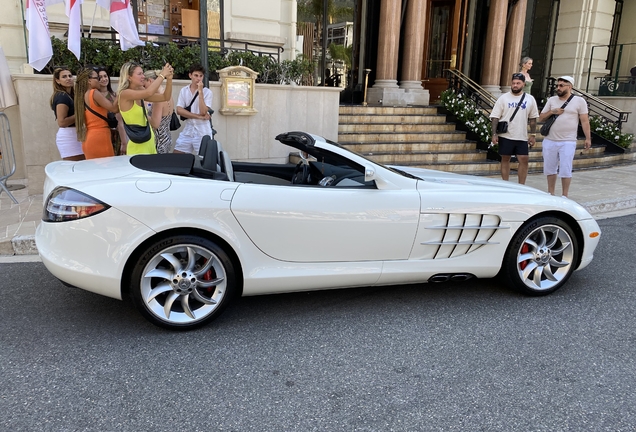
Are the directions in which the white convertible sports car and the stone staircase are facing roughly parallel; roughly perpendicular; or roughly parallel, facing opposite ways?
roughly perpendicular

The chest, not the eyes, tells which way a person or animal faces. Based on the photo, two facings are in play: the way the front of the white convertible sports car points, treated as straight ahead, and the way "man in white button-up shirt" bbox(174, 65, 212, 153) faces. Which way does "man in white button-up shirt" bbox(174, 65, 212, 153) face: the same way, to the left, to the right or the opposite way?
to the right

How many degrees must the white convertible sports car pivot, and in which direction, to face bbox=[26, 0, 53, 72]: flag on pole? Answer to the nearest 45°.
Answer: approximately 135° to its left

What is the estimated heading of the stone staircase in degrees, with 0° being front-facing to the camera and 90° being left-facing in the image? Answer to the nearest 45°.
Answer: approximately 0°

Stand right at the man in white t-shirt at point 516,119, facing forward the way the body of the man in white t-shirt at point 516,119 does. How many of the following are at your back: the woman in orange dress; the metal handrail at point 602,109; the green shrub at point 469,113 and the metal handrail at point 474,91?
3

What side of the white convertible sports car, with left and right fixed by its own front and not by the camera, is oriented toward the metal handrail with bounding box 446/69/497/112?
left

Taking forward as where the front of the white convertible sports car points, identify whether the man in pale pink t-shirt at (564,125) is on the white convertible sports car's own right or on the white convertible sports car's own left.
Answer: on the white convertible sports car's own left

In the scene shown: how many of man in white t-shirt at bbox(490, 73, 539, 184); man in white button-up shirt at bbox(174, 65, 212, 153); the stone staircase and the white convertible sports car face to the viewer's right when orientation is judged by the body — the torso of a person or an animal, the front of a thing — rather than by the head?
1

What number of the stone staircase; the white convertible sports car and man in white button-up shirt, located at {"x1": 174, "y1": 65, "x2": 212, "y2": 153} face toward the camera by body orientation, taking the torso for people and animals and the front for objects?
2

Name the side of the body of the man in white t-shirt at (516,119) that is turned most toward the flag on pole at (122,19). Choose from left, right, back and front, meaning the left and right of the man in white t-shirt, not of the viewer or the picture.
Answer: right

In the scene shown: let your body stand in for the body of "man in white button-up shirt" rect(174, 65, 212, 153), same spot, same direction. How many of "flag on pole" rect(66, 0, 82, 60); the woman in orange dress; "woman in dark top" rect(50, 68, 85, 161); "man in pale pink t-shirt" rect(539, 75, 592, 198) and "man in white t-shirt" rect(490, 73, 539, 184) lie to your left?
2

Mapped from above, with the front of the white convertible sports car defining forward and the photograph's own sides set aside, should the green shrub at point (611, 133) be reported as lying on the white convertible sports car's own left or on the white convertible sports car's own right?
on the white convertible sports car's own left

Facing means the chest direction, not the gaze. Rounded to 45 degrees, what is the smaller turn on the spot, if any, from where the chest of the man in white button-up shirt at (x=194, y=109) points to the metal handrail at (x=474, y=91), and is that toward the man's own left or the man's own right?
approximately 135° to the man's own left

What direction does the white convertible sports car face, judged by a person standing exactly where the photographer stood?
facing to the right of the viewer

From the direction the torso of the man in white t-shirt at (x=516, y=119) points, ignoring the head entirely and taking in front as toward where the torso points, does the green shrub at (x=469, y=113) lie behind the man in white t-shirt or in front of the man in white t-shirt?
behind
